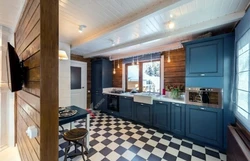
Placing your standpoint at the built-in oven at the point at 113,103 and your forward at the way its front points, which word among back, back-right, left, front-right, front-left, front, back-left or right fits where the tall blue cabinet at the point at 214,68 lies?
left

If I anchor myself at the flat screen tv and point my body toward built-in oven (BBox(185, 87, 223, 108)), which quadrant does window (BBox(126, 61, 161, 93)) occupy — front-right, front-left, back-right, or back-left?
front-left

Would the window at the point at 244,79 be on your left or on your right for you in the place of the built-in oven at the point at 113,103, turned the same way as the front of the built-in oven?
on your left

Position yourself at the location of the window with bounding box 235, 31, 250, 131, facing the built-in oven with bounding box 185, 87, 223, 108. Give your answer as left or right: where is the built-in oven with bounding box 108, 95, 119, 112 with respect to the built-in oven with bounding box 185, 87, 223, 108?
left

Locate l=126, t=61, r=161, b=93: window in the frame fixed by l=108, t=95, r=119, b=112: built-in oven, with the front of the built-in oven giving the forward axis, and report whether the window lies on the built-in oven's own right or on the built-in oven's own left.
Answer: on the built-in oven's own left

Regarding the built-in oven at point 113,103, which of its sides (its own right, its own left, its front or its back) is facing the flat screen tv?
front

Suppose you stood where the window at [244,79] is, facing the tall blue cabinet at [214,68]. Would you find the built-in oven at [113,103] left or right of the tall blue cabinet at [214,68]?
left

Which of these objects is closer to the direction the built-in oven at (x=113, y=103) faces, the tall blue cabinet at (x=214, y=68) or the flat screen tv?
the flat screen tv

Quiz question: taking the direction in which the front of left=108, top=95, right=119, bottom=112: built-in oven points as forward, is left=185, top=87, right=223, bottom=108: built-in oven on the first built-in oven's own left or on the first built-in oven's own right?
on the first built-in oven's own left

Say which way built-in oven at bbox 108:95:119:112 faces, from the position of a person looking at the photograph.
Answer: facing the viewer and to the left of the viewer
